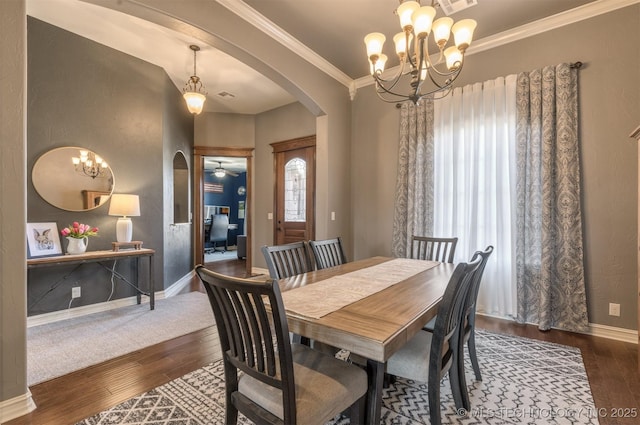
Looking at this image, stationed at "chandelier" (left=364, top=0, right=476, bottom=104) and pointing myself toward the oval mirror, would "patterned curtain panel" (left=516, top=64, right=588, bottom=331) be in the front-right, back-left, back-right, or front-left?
back-right

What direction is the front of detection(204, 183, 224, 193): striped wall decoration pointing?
toward the camera

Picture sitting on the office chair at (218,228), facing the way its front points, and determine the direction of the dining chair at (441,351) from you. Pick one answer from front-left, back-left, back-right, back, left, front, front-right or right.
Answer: back

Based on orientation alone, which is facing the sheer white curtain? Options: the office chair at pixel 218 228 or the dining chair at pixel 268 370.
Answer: the dining chair at pixel 268 370

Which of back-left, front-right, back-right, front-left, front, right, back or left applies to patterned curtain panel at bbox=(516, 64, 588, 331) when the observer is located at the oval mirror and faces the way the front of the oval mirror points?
front-left

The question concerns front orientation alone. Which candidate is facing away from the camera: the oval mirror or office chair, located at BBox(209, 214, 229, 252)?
the office chair

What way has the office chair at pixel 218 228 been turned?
away from the camera

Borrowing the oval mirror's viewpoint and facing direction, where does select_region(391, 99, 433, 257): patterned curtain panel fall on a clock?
The patterned curtain panel is roughly at 10 o'clock from the oval mirror.

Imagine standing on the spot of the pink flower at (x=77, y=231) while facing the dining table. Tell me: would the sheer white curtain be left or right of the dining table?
left

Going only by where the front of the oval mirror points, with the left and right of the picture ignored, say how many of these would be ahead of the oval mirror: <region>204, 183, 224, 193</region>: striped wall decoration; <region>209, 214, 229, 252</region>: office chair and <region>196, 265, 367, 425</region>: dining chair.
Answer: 1

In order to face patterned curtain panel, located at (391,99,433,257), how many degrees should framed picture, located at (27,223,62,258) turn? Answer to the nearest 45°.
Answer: approximately 45° to its left

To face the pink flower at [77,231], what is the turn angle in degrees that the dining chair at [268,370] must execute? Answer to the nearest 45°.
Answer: approximately 90° to its left

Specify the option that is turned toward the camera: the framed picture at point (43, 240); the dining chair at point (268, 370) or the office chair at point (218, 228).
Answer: the framed picture

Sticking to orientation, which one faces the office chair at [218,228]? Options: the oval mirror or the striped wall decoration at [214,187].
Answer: the striped wall decoration

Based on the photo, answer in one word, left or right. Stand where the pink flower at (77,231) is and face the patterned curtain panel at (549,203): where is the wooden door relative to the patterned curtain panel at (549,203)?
left

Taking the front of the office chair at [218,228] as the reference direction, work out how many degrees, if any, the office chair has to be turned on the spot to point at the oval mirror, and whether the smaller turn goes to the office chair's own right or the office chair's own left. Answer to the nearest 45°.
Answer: approximately 180°

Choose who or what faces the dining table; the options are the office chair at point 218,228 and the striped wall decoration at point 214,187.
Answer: the striped wall decoration

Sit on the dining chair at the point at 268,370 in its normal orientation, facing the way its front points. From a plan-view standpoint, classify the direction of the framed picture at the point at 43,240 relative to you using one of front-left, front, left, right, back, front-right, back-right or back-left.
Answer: left

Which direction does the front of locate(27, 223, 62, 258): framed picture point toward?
toward the camera
